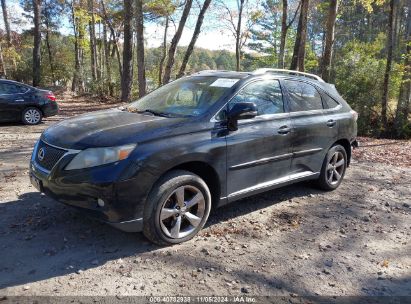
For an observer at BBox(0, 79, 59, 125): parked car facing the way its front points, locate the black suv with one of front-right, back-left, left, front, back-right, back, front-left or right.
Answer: left

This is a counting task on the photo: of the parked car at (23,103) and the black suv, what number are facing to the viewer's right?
0

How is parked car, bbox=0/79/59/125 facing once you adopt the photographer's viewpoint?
facing to the left of the viewer

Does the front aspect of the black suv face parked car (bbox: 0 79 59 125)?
no

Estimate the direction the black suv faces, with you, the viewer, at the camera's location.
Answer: facing the viewer and to the left of the viewer
